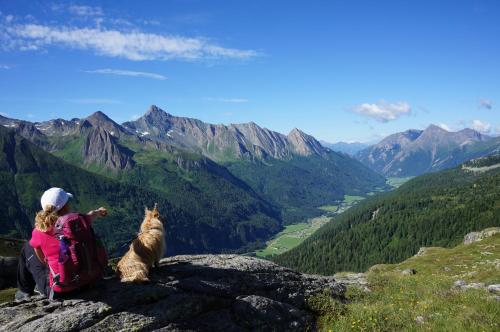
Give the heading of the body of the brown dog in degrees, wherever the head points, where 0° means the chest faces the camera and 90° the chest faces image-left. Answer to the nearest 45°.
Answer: approximately 225°

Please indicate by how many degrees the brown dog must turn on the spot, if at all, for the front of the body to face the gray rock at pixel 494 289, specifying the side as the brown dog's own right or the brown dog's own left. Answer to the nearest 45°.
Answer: approximately 45° to the brown dog's own right

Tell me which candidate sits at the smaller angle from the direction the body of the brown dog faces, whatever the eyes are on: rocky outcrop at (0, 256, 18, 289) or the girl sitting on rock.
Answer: the rocky outcrop

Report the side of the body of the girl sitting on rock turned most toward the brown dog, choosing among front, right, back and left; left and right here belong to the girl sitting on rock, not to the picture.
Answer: right

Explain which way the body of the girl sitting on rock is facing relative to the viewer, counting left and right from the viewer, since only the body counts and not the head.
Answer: facing away from the viewer and to the left of the viewer

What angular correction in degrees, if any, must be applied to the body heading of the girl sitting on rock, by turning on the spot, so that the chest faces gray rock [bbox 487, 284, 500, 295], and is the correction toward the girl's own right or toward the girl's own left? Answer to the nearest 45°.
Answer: approximately 135° to the girl's own right

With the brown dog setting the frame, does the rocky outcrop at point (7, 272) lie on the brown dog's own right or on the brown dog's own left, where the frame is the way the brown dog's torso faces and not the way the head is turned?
on the brown dog's own left
